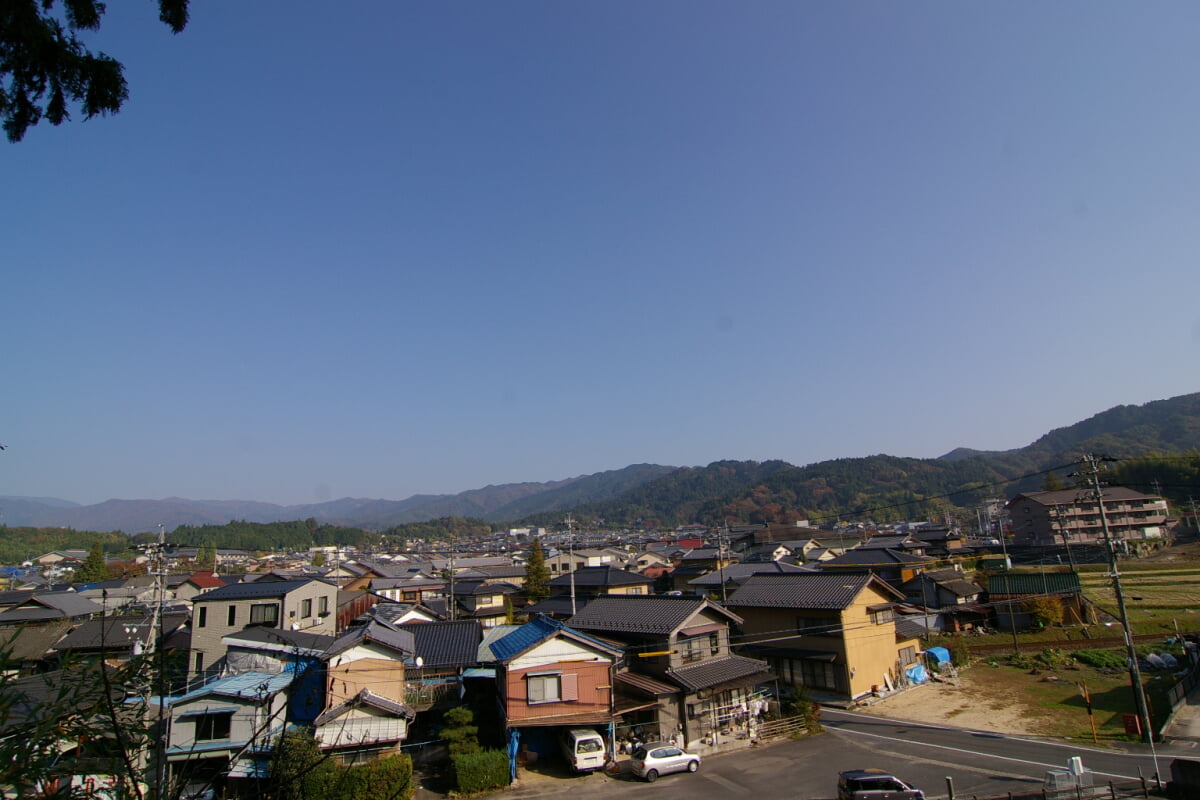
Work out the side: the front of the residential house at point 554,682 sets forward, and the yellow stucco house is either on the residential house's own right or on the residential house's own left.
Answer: on the residential house's own left

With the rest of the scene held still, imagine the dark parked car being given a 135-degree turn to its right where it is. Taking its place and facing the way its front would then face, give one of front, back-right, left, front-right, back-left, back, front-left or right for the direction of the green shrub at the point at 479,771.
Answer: front-right

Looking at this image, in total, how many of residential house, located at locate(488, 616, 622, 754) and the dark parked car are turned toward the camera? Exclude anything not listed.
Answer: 1

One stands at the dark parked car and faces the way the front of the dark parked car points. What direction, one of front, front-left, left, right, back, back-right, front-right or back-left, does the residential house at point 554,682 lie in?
back

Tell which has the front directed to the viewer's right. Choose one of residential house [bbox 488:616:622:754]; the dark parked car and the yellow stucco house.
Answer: the dark parked car

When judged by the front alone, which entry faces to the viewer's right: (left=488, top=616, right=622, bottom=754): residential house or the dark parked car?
the dark parked car

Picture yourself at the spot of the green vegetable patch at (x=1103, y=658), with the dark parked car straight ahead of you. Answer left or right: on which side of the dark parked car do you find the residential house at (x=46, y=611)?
right

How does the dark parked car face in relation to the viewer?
to the viewer's right

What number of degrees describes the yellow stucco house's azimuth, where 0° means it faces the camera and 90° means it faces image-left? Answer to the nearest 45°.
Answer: approximately 45°
